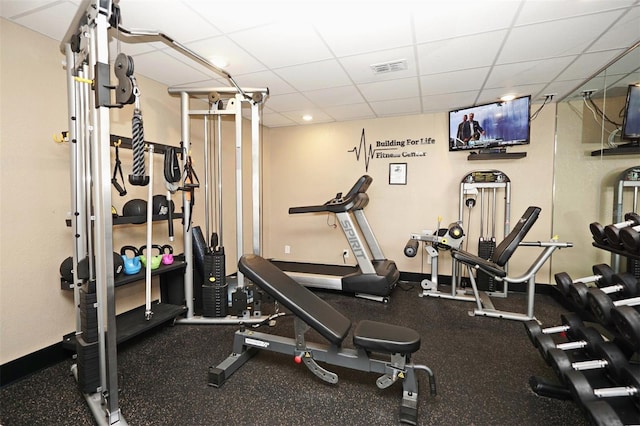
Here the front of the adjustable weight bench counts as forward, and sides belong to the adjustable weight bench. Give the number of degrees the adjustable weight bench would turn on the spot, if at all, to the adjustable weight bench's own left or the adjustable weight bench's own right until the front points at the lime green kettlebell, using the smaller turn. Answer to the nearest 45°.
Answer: approximately 180°

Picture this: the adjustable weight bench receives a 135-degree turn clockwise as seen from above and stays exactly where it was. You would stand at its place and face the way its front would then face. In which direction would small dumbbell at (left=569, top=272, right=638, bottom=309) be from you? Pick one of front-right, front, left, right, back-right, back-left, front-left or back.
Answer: back

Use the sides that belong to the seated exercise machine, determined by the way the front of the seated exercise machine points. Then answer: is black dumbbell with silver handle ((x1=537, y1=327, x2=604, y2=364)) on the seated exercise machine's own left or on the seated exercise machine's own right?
on the seated exercise machine's own left

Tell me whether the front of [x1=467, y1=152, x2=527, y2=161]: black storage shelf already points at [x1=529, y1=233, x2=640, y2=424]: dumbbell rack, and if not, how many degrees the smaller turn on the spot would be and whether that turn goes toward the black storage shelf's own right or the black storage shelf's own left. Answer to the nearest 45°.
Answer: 0° — it already faces it

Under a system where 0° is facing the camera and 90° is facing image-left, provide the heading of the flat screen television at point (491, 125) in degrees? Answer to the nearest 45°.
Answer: approximately 45°

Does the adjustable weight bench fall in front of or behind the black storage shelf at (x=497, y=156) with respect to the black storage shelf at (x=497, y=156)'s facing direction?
in front

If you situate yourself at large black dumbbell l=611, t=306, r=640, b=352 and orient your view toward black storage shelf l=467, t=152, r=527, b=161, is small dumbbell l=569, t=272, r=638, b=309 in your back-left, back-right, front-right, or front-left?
front-right

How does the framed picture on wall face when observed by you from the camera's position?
facing the viewer

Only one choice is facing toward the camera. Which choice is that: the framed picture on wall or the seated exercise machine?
the framed picture on wall

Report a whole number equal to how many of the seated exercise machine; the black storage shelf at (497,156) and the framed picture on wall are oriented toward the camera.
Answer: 2

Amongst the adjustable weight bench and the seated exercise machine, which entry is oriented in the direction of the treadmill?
the seated exercise machine

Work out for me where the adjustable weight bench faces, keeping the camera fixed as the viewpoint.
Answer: facing the viewer and to the right of the viewer

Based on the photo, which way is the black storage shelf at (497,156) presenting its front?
toward the camera

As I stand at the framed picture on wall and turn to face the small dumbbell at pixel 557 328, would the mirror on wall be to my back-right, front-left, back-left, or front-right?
front-left

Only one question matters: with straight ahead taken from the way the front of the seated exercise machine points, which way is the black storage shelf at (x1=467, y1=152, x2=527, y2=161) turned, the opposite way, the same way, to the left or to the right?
to the left
